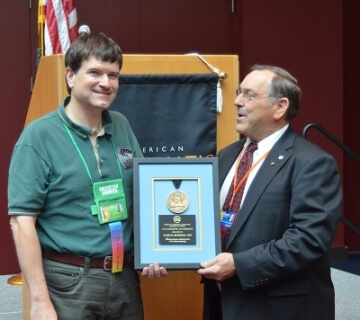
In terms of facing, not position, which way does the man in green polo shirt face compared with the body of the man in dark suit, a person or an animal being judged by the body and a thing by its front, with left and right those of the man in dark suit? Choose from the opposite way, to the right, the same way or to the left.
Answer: to the left

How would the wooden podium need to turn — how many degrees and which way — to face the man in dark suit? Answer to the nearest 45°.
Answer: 0° — it already faces them

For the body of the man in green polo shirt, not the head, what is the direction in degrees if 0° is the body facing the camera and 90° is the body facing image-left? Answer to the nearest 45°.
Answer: approximately 315°

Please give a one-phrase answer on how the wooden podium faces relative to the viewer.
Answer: facing the viewer

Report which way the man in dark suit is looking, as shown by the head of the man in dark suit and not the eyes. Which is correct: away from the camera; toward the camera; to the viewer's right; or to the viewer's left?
to the viewer's left

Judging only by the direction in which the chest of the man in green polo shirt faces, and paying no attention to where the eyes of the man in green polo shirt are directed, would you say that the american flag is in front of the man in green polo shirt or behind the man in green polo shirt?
behind

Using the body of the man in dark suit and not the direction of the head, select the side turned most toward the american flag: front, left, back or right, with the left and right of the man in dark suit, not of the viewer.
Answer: right

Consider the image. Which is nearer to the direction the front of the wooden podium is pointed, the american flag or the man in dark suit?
the man in dark suit

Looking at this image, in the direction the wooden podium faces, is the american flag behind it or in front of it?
behind

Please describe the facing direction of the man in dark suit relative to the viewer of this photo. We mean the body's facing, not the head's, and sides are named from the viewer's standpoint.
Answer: facing the viewer and to the left of the viewer

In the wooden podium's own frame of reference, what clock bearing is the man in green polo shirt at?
The man in green polo shirt is roughly at 1 o'clock from the wooden podium.

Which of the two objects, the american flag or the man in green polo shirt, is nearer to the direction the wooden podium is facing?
the man in green polo shirt

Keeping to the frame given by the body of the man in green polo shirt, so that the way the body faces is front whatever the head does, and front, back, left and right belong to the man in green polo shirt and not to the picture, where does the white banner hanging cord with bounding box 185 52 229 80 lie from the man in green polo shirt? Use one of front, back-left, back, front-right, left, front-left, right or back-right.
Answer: left

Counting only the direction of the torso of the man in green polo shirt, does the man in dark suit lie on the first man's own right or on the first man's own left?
on the first man's own left

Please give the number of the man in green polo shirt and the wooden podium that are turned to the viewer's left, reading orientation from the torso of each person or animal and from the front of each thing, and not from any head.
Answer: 0
